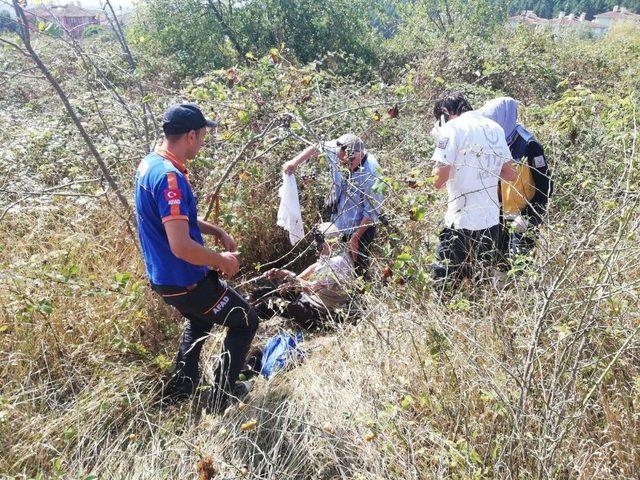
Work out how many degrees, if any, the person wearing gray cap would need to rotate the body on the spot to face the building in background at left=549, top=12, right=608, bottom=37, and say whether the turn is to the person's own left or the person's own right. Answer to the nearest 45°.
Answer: approximately 180°

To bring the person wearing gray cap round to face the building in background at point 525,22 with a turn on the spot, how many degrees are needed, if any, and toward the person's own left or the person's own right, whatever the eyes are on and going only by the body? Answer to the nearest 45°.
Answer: approximately 180°

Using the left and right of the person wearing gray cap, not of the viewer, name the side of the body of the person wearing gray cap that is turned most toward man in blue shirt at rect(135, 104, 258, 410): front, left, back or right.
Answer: front

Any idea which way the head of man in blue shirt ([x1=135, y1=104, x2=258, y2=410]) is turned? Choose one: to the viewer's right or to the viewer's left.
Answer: to the viewer's right

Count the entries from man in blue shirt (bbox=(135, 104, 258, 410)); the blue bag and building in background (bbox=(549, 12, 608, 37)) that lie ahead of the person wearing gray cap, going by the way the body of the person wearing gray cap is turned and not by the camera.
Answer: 2

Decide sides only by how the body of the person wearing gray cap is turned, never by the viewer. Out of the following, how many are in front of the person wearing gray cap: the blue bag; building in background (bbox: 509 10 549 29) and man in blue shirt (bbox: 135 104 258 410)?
2

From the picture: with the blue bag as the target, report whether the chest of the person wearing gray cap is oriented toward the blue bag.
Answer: yes

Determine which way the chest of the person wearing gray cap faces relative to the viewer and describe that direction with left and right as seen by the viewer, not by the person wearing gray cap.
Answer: facing the viewer and to the left of the viewer
